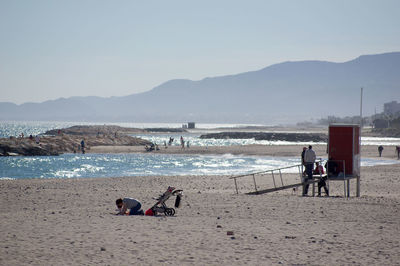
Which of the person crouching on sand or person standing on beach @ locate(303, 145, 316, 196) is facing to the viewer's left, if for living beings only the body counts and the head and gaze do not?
the person crouching on sand

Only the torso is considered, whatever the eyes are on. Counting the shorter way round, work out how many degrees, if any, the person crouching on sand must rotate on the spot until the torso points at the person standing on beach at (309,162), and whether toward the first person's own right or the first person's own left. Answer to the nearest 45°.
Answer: approximately 135° to the first person's own right

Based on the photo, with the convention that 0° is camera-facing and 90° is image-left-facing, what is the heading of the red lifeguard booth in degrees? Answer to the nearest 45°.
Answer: approximately 90°

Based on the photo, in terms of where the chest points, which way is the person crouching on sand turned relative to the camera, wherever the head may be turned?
to the viewer's left

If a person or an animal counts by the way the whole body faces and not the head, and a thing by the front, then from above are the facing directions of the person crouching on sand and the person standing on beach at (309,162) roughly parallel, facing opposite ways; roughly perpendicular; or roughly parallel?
roughly perpendicular

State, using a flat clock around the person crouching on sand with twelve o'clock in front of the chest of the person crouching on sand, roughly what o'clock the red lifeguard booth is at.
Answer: The red lifeguard booth is roughly at 5 o'clock from the person crouching on sand.
